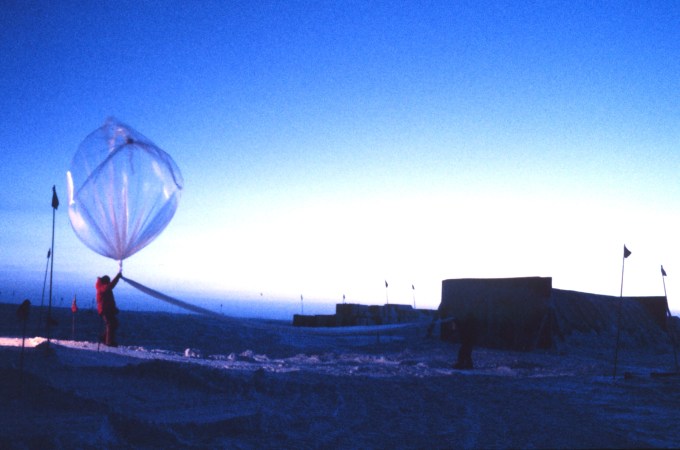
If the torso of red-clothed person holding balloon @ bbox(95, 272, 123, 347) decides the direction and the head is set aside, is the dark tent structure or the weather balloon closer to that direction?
the dark tent structure

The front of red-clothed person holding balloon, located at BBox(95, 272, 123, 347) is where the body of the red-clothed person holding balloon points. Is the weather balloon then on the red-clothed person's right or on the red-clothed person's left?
on the red-clothed person's right

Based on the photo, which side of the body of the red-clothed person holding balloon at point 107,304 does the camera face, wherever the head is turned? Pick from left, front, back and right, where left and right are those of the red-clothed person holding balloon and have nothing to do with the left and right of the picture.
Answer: right
